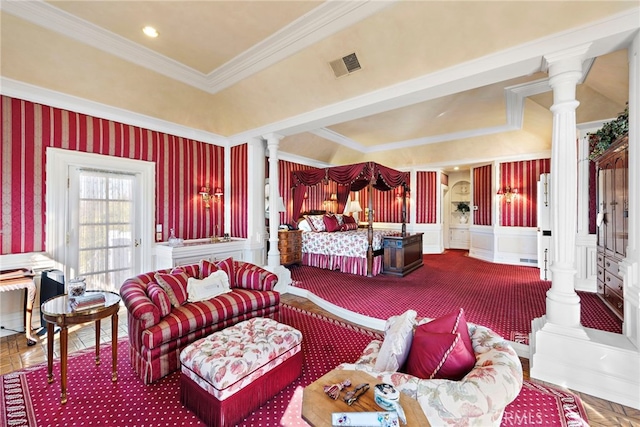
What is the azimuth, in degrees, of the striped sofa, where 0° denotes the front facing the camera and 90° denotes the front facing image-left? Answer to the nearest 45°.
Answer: approximately 315°

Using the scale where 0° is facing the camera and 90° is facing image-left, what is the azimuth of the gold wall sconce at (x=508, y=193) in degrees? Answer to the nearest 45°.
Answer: approximately 0°

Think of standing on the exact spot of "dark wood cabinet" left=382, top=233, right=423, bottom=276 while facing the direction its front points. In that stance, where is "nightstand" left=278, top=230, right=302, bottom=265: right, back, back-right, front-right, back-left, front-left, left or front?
back-right

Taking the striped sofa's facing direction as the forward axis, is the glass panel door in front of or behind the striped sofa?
behind

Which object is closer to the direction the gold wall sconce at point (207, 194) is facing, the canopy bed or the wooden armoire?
the wooden armoire

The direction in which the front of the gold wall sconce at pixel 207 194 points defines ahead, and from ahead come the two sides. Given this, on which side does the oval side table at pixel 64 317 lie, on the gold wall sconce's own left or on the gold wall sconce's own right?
on the gold wall sconce's own right

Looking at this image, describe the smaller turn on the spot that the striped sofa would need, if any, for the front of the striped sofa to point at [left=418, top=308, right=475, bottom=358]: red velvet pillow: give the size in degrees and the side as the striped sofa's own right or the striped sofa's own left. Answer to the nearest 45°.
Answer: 0° — it already faces it

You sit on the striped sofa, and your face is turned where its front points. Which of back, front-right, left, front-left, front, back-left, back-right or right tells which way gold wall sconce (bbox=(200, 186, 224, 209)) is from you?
back-left

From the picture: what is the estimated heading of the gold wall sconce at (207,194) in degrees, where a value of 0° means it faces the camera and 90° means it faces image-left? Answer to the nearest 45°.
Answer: approximately 315°
